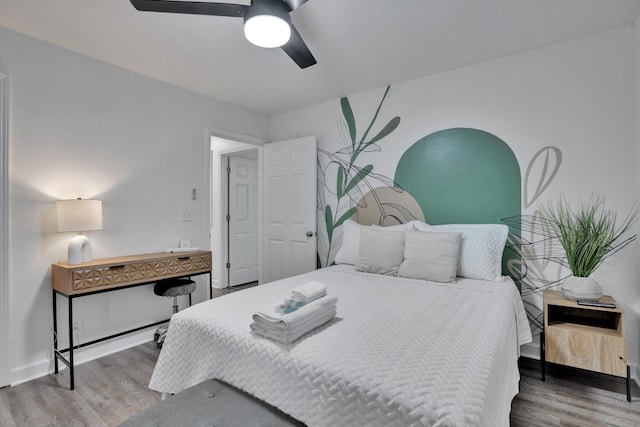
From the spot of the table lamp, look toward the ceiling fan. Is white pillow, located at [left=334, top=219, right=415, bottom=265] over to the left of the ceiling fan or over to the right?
left

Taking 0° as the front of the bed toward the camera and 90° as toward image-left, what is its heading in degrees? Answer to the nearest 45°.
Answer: approximately 45°

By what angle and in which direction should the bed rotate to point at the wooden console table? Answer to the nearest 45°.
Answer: approximately 90° to its right

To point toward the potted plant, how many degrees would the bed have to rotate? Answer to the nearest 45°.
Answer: approximately 180°

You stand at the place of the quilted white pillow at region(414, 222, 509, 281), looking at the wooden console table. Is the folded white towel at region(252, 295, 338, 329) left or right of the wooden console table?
left

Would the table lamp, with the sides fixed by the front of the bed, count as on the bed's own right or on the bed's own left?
on the bed's own right

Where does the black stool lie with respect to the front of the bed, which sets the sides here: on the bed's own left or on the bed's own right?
on the bed's own right
